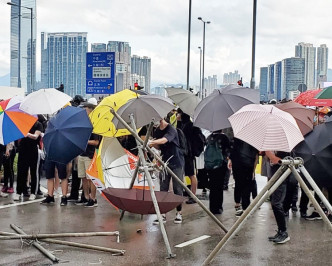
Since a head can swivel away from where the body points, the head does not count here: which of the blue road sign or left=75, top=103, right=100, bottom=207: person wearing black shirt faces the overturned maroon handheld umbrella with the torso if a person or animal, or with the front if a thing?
the blue road sign

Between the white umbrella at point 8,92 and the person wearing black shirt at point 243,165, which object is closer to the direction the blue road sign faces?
the person wearing black shirt

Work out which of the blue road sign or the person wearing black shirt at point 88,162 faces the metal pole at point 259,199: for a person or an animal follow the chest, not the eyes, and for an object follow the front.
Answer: the blue road sign

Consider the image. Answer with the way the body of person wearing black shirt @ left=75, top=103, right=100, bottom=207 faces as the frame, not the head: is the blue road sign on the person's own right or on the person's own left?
on the person's own right

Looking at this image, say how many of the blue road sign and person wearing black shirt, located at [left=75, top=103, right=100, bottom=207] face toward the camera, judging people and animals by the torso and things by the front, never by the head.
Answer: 1

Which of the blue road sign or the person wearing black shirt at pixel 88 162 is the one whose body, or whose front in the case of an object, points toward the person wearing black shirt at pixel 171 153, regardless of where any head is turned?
the blue road sign

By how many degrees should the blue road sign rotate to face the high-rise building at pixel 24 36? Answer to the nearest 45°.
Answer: approximately 180°
